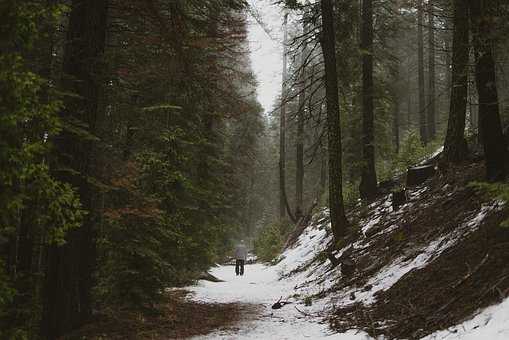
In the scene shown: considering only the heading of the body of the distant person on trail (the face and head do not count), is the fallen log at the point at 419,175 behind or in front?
behind

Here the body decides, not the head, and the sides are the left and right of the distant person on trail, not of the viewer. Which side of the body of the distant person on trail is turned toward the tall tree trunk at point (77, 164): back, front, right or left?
back

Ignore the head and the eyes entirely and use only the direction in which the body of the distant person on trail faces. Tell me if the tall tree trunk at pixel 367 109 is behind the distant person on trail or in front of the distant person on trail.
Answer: behind

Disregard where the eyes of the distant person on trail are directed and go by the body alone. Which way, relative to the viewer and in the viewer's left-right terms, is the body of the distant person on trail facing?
facing away from the viewer

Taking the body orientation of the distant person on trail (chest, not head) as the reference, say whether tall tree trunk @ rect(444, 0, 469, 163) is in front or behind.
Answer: behind

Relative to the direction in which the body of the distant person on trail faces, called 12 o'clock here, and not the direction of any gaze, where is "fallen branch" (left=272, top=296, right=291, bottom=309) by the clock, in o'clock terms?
The fallen branch is roughly at 6 o'clock from the distant person on trail.

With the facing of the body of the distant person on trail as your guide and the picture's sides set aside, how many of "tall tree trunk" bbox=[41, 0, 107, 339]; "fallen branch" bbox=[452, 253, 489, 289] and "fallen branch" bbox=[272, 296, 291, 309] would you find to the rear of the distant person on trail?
3

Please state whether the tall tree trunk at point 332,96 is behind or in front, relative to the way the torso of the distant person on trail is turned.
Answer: behind

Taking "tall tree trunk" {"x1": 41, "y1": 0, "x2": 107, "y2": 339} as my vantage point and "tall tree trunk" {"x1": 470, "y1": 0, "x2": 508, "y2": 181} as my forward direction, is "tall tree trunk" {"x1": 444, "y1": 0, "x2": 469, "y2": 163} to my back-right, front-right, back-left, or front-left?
front-left

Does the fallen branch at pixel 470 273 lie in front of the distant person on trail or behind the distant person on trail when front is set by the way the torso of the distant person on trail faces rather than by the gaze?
behind
